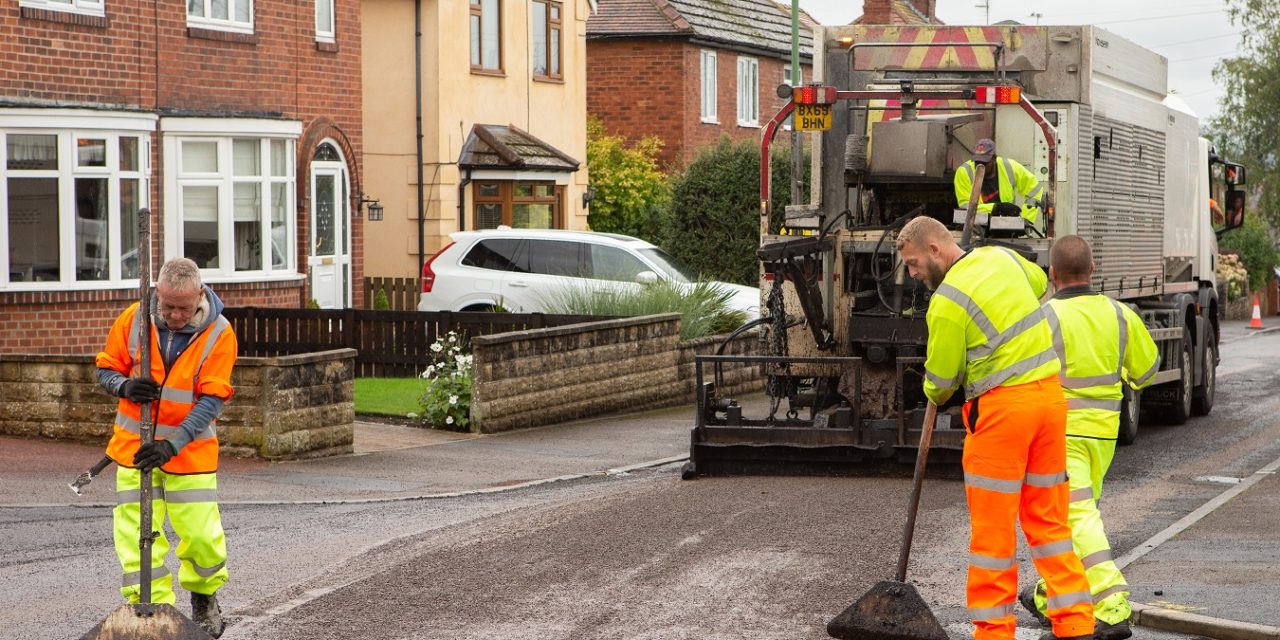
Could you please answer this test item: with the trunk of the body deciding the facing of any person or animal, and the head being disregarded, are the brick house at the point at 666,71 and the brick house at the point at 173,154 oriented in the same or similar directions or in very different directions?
same or similar directions

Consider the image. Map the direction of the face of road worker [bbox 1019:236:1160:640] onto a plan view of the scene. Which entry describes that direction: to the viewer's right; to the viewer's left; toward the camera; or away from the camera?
away from the camera

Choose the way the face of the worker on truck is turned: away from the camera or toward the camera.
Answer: toward the camera

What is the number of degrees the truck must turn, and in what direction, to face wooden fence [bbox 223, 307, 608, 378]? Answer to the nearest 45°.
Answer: approximately 90° to its left

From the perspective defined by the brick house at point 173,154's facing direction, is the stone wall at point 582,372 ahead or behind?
ahead

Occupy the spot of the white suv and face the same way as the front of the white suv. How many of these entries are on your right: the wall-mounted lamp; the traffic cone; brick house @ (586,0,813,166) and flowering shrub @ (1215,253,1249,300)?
0

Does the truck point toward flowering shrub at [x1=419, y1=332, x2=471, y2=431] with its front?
no

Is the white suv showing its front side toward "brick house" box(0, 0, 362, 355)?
no

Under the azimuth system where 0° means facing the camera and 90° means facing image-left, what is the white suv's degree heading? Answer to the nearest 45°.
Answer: approximately 270°

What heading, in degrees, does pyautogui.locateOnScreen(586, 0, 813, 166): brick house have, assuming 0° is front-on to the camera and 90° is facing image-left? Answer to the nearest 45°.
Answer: approximately 315°

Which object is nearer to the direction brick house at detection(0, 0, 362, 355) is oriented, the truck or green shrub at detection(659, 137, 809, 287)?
the truck

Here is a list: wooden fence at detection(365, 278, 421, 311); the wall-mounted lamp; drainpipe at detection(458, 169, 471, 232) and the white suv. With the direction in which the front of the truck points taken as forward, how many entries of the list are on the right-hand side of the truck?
0

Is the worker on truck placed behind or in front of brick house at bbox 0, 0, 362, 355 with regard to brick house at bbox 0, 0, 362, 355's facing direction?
in front

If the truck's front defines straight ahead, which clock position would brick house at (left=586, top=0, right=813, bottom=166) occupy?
The brick house is roughly at 10 o'clock from the truck.

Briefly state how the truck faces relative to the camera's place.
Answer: facing away from the viewer and to the right of the viewer

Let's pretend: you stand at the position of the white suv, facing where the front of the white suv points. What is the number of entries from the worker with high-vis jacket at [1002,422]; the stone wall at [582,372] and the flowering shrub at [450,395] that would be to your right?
3

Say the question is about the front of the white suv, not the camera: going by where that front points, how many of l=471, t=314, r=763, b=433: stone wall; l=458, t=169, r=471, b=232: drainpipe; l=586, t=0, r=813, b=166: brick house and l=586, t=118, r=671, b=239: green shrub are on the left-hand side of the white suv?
3

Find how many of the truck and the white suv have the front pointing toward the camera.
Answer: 0

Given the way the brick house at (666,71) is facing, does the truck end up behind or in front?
in front
